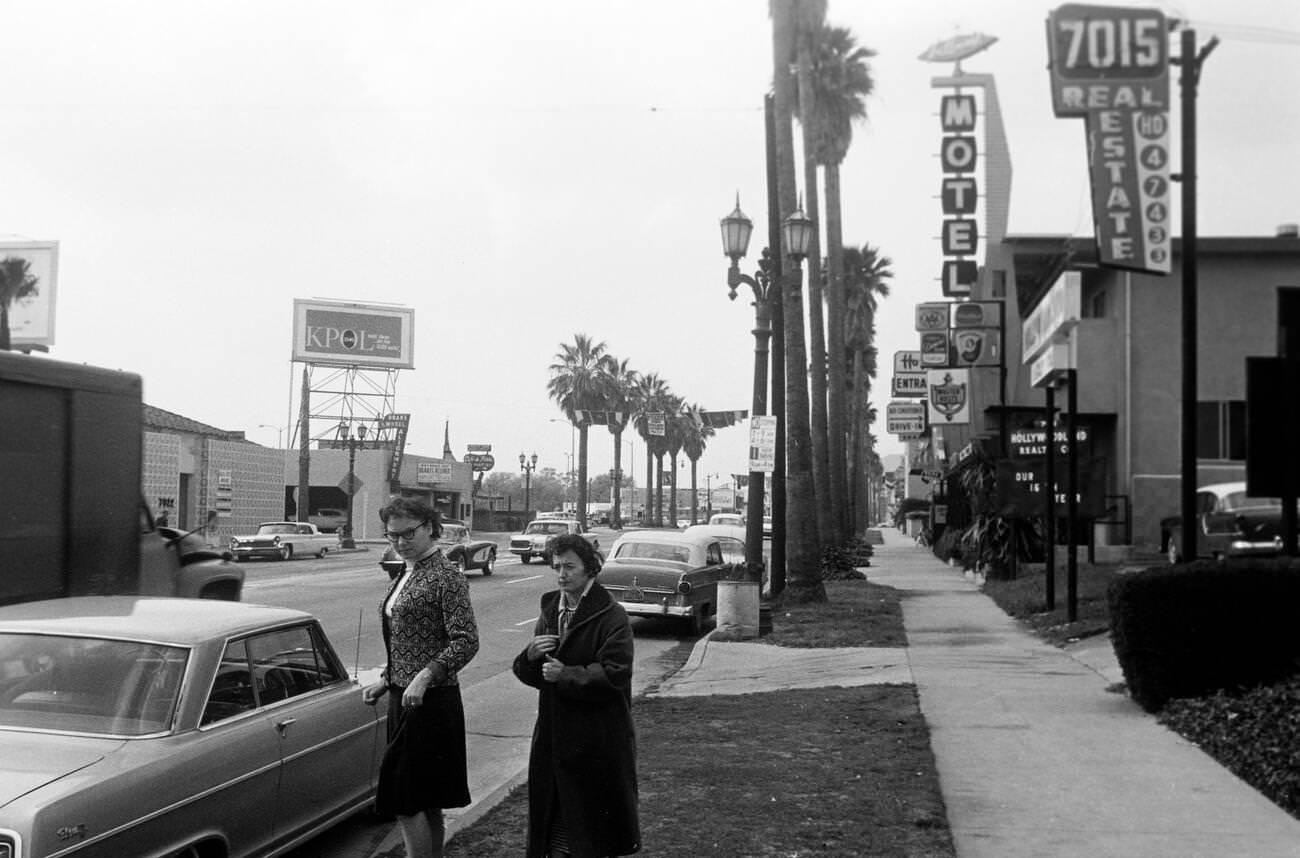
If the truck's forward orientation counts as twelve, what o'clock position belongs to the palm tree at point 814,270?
The palm tree is roughly at 12 o'clock from the truck.

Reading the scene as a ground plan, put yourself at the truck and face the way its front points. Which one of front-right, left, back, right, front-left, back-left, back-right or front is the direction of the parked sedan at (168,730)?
back-right

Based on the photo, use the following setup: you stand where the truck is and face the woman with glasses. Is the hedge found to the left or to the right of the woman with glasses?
left

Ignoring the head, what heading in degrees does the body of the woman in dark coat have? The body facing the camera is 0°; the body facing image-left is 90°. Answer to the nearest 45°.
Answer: approximately 45°

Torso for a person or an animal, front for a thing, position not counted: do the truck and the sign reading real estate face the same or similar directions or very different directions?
very different directions

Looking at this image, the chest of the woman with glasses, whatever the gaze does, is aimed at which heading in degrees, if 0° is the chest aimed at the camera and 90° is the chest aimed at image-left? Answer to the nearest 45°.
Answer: approximately 45°

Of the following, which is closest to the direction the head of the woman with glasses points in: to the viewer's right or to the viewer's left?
to the viewer's left

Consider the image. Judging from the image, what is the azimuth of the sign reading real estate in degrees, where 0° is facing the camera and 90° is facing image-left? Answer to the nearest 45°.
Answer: approximately 0°

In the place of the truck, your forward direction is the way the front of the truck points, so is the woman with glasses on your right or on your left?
on your right
